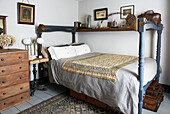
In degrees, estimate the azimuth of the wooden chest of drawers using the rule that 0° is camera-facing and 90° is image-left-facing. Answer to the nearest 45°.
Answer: approximately 315°

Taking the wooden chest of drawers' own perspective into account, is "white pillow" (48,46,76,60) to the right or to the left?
on its left

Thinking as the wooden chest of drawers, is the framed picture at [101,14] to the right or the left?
on its left

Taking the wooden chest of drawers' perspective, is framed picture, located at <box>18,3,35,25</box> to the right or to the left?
on its left

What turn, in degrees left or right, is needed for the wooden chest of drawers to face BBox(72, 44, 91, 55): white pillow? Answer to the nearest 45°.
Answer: approximately 90° to its left
